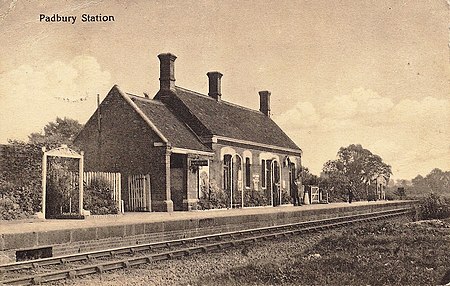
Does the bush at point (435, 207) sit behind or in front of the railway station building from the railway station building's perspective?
in front

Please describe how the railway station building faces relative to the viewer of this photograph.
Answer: facing the viewer and to the right of the viewer

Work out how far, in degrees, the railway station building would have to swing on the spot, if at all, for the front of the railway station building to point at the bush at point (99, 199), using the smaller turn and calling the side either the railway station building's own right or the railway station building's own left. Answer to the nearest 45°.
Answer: approximately 90° to the railway station building's own right

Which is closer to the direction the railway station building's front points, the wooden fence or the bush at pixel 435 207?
the bush

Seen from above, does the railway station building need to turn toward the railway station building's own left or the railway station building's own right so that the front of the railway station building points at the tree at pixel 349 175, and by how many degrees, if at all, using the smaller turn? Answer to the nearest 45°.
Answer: approximately 90° to the railway station building's own left

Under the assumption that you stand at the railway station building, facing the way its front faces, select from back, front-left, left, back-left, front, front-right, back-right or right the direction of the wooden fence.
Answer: right
